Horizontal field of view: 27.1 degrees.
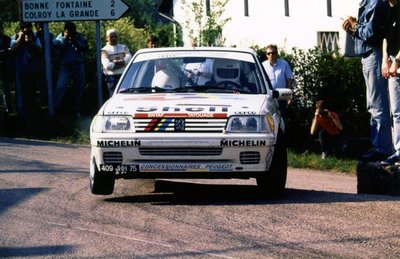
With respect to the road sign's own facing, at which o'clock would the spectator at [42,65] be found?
The spectator is roughly at 5 o'clock from the road sign.

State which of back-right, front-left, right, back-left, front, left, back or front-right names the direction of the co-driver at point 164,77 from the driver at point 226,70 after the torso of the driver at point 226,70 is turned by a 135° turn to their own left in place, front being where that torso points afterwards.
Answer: back-left

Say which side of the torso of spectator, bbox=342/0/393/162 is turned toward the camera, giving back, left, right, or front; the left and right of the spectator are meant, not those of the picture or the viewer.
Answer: left

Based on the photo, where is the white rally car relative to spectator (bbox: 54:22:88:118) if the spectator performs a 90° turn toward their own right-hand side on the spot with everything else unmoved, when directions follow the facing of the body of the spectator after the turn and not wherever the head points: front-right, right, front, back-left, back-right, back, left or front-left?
left

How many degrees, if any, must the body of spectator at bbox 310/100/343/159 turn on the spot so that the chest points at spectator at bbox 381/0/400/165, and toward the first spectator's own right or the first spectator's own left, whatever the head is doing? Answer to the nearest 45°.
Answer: approximately 45° to the first spectator's own left

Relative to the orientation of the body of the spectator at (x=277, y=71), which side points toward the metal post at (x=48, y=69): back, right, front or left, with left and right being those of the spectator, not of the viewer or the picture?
right

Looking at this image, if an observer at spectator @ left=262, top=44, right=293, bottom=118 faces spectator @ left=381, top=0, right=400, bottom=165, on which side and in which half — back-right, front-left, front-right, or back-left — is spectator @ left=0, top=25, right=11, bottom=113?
back-right

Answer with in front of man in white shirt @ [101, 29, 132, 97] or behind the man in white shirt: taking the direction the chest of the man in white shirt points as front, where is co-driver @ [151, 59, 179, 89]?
in front

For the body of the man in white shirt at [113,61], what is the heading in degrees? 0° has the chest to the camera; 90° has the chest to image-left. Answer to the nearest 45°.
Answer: approximately 0°

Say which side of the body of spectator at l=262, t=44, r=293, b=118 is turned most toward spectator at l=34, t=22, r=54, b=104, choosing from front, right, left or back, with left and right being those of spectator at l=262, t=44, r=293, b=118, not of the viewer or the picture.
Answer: right

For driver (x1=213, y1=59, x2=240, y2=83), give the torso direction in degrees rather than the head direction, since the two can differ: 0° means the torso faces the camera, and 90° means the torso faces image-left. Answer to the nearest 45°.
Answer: approximately 0°

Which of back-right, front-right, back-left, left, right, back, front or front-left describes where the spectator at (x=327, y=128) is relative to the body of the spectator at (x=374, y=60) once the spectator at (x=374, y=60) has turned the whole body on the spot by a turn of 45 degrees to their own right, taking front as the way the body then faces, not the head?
front-right
